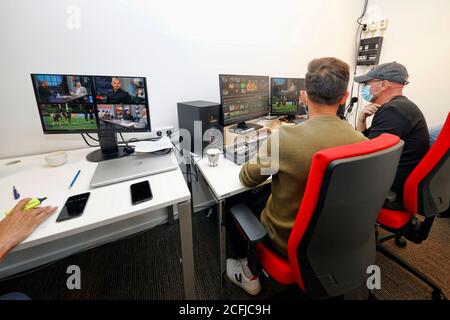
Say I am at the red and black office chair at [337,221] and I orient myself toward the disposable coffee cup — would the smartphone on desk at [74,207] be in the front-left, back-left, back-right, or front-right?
front-left

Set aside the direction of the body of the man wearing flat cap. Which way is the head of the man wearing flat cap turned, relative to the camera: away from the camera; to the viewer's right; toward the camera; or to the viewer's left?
to the viewer's left

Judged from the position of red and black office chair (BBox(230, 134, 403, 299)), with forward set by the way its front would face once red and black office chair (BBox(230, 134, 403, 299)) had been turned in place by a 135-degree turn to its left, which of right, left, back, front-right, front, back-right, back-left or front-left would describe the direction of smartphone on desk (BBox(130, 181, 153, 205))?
right

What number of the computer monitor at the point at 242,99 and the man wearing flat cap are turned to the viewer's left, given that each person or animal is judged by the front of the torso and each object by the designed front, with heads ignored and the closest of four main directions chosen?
1

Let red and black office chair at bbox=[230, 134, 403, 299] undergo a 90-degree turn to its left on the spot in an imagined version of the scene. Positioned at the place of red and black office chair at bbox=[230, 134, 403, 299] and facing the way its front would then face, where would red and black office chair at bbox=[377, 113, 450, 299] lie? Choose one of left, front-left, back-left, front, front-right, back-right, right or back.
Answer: back

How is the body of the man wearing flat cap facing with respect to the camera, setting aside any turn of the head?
to the viewer's left

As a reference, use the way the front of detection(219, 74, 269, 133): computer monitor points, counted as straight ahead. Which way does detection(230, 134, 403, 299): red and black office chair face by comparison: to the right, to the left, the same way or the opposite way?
the opposite way

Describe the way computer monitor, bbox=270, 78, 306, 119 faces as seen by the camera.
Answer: facing the viewer

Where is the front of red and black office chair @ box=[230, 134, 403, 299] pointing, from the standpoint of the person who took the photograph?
facing away from the viewer and to the left of the viewer

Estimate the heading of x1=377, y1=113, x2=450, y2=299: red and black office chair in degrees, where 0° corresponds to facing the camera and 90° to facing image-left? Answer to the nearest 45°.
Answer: approximately 135°
